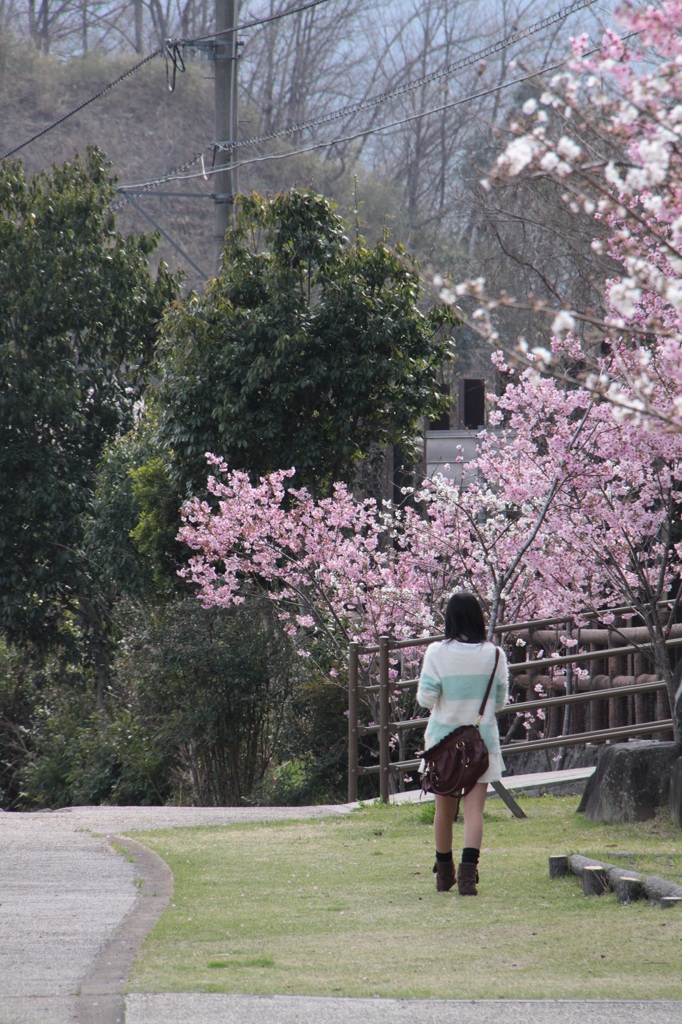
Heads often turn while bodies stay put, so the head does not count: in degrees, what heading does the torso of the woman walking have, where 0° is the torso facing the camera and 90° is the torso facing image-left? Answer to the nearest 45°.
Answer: approximately 180°

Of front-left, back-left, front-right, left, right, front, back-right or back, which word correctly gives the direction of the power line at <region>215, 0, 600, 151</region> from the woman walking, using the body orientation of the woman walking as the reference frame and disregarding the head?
front

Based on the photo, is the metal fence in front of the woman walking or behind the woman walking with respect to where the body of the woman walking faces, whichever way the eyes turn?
in front

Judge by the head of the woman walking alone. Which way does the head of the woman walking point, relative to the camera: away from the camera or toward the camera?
away from the camera

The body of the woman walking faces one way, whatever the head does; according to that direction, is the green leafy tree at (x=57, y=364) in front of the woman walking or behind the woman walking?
in front

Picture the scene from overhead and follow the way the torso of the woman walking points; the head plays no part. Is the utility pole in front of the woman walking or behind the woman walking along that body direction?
in front
